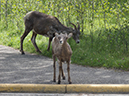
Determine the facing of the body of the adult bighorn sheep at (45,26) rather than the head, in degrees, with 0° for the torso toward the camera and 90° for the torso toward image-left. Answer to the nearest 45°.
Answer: approximately 270°
